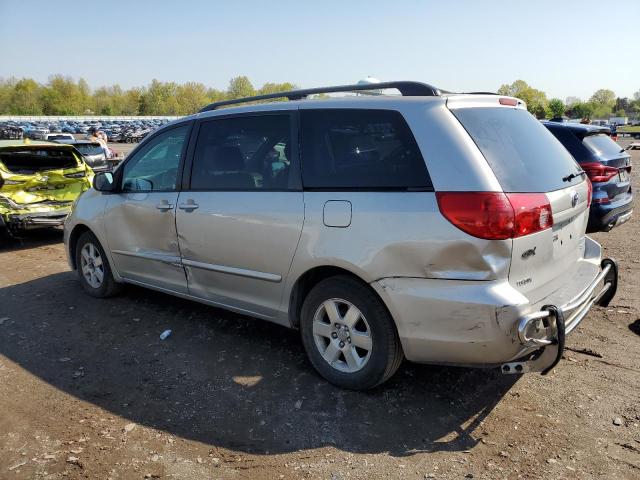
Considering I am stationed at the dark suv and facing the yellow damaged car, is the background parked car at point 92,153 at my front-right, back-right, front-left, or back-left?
front-right

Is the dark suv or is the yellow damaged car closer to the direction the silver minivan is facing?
the yellow damaged car

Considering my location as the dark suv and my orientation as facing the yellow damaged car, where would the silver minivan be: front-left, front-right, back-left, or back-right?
front-left

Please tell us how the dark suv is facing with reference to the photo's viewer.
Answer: facing away from the viewer and to the left of the viewer

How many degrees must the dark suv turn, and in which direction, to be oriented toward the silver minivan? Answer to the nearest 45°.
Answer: approximately 135° to its left

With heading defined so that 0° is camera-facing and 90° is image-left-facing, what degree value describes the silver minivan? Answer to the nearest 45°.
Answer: approximately 135°

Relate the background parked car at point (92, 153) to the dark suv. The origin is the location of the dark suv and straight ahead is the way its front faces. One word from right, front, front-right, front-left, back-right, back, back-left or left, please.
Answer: front-left

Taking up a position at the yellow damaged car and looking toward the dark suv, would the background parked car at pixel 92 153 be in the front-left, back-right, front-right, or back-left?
back-left

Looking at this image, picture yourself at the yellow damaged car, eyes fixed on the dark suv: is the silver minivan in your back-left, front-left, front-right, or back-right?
front-right

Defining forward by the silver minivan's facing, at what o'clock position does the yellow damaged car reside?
The yellow damaged car is roughly at 12 o'clock from the silver minivan.

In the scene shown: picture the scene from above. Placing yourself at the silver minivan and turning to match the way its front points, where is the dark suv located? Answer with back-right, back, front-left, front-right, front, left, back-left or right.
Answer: right

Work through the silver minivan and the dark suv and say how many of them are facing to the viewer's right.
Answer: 0

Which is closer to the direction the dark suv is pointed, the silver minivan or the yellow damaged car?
the yellow damaged car

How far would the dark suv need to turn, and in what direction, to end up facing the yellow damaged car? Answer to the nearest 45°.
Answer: approximately 45° to its left

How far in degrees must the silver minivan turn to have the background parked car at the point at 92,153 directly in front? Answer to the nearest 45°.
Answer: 0° — it already faces it
